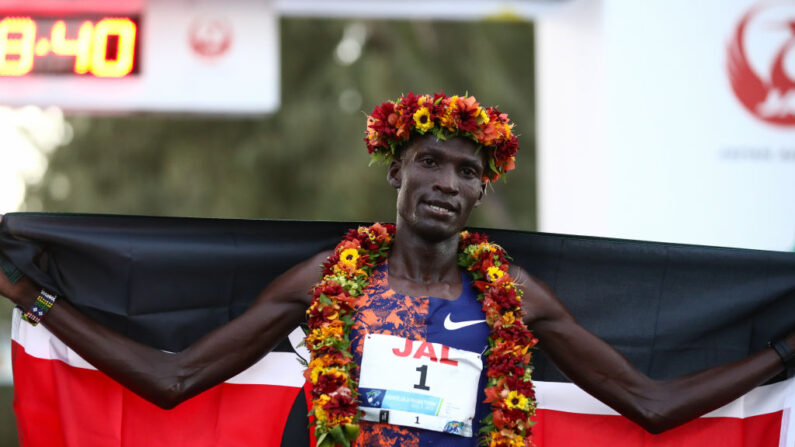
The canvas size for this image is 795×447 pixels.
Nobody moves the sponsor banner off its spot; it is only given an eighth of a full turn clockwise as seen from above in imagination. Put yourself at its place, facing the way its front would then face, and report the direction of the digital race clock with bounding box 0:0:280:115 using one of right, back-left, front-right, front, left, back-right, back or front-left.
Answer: front-right

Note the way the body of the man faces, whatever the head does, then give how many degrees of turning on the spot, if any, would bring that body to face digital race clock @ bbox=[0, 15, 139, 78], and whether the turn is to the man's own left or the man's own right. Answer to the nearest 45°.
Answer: approximately 135° to the man's own right

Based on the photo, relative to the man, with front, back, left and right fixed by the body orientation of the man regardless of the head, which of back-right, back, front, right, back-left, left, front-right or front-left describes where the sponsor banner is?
back-left

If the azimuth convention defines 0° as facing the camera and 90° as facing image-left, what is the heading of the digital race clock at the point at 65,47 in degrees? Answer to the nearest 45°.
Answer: approximately 0°
